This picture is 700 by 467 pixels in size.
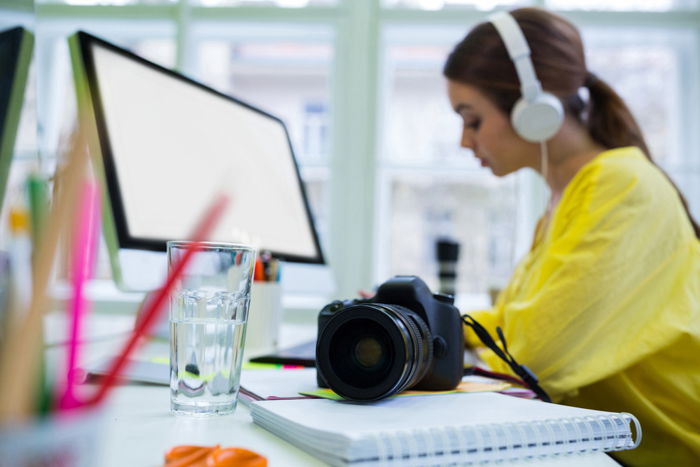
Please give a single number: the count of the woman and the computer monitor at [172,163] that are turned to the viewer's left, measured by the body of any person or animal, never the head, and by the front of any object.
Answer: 1

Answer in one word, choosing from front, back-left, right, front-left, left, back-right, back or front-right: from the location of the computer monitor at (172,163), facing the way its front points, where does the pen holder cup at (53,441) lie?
front-right

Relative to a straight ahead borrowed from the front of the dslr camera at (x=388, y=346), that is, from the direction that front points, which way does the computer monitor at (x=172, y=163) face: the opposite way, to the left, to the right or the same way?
to the left

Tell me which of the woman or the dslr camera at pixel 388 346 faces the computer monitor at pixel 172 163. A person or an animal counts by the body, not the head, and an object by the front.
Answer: the woman

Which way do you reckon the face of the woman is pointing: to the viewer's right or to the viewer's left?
to the viewer's left

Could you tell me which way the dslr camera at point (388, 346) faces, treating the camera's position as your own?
facing the viewer and to the left of the viewer

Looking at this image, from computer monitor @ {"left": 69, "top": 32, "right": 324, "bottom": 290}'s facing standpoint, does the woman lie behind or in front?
in front

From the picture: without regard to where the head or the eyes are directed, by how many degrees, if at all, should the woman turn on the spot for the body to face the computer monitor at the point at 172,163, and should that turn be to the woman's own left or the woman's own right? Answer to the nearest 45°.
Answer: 0° — they already face it

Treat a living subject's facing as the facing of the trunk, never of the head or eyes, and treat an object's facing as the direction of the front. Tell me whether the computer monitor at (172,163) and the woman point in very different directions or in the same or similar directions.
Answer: very different directions

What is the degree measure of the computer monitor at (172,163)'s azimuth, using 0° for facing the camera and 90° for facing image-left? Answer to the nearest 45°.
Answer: approximately 315°

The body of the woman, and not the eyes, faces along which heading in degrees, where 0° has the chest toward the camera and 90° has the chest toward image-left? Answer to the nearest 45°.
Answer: approximately 90°
